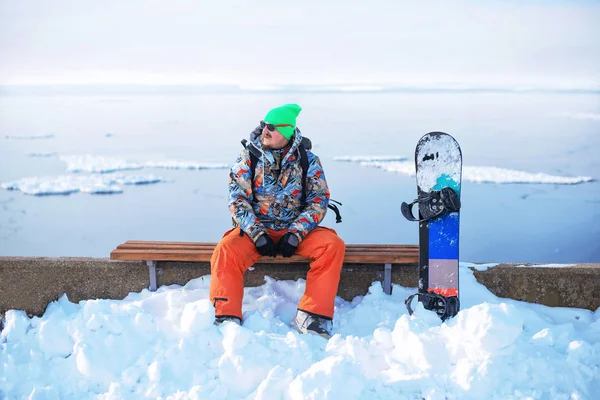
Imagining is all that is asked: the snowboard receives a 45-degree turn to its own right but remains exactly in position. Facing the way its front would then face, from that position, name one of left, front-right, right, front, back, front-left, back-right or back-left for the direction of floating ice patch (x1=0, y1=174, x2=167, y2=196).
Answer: right

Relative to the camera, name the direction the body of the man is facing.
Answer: toward the camera

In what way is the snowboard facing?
toward the camera

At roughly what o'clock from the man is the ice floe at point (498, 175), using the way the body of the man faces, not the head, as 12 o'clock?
The ice floe is roughly at 7 o'clock from the man.

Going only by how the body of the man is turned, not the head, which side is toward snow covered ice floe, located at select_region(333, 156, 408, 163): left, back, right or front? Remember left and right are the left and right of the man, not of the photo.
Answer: back

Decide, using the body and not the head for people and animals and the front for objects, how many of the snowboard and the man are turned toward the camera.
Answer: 2

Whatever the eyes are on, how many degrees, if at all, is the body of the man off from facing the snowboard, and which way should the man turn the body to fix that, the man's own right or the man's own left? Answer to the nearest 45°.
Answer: approximately 90° to the man's own left

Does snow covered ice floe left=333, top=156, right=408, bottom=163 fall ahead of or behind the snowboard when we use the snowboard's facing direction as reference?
behind

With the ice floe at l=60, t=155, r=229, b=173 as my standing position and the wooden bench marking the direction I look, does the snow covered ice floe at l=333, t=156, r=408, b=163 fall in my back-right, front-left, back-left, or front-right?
front-left
